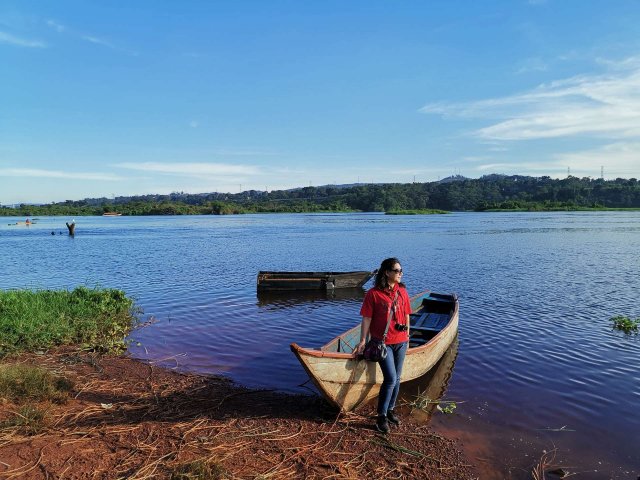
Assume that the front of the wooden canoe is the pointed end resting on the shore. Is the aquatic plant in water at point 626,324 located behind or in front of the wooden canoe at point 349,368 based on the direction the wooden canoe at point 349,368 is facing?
behind

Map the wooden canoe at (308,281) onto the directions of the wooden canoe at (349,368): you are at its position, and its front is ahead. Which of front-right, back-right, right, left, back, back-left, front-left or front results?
back-right

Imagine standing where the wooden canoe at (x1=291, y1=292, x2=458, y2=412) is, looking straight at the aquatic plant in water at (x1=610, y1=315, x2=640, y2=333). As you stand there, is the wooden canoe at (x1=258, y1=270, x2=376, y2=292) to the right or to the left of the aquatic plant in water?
left

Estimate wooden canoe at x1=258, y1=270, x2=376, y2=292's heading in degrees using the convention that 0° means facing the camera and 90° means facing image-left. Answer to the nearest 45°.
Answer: approximately 270°

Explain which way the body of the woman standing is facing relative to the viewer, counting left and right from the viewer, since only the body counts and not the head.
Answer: facing the viewer and to the right of the viewer

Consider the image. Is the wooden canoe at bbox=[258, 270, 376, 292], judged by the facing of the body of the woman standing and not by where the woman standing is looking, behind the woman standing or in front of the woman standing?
behind

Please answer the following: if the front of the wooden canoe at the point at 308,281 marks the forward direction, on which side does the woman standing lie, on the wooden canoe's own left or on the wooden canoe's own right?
on the wooden canoe's own right

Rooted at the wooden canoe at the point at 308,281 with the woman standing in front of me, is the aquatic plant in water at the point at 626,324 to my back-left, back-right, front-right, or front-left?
front-left

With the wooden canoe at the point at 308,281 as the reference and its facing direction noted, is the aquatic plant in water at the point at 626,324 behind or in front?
in front

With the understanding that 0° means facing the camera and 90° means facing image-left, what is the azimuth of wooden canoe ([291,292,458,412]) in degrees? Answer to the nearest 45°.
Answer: approximately 45°

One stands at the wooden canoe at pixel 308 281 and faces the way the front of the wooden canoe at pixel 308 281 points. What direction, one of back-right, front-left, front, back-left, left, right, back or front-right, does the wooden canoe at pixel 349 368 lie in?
right

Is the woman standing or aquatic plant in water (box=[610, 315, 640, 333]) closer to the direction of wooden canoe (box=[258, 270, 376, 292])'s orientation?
the aquatic plant in water

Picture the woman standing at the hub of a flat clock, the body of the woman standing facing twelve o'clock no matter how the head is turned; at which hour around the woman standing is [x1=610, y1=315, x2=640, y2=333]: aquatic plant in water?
The aquatic plant in water is roughly at 9 o'clock from the woman standing.

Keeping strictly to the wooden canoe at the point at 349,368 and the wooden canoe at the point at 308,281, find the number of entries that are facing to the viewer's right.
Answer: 1
